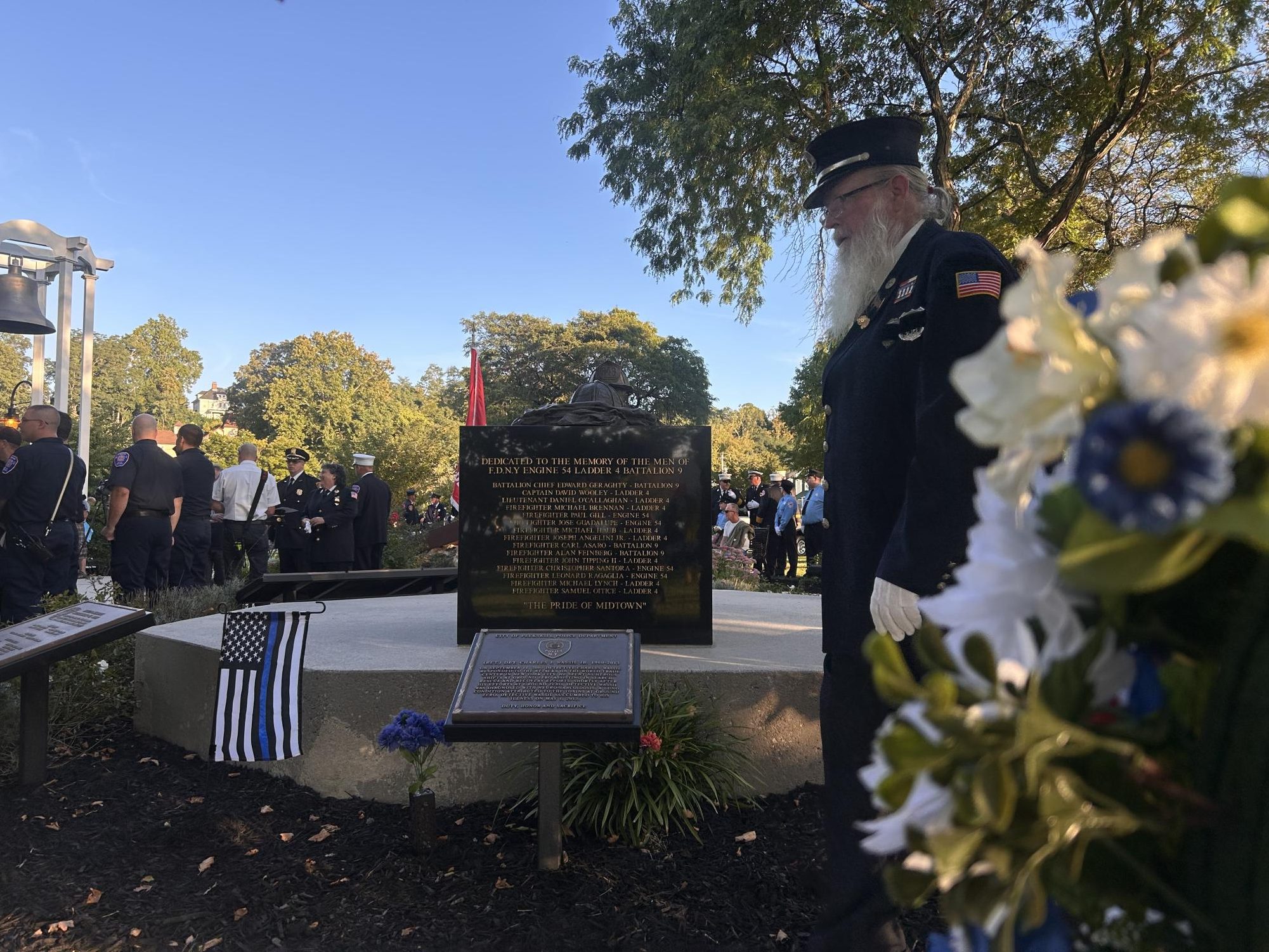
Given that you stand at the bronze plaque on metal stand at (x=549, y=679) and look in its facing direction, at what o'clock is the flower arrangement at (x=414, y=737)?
The flower arrangement is roughly at 4 o'clock from the bronze plaque on metal stand.

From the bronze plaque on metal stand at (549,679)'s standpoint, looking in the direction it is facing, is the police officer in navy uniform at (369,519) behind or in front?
behind

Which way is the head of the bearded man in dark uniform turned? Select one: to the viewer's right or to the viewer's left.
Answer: to the viewer's left

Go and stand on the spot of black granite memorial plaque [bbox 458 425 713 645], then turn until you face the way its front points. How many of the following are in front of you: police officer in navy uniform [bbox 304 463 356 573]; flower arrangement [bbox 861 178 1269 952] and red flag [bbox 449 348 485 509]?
1

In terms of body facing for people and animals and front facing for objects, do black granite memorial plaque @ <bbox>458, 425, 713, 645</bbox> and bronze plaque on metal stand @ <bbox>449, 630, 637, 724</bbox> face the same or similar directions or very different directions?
same or similar directions

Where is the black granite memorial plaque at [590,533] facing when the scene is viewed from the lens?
facing the viewer

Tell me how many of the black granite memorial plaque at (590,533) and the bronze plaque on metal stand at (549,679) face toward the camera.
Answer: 2

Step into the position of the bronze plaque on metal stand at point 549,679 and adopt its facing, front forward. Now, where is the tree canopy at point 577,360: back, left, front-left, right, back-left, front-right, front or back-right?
back

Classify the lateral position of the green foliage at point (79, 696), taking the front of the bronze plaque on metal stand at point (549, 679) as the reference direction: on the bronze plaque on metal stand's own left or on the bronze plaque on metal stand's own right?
on the bronze plaque on metal stand's own right

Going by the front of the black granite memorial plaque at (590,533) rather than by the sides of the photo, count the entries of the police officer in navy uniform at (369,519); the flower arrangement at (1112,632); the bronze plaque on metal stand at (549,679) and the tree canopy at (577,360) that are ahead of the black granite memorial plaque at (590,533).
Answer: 2

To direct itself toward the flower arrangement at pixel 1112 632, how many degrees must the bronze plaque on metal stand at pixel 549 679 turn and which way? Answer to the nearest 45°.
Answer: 0° — it already faces it

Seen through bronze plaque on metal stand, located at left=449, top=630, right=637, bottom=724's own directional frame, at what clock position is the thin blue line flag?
The thin blue line flag is roughly at 4 o'clock from the bronze plaque on metal stand.

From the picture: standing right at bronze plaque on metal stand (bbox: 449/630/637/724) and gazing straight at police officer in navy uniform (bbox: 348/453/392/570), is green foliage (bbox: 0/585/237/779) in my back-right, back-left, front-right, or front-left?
front-left
